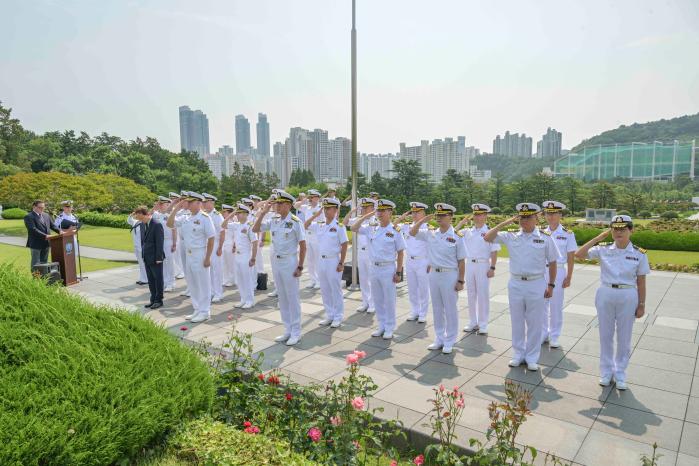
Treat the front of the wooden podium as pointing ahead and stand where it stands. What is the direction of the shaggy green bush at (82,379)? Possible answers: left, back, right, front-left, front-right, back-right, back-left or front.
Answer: front-right

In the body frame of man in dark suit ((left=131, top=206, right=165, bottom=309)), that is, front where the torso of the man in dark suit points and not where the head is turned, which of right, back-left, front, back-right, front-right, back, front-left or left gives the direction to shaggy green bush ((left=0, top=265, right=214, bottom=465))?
front-left

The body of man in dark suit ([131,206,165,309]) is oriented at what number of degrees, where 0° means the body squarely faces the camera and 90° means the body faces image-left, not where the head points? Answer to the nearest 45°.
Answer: approximately 45°

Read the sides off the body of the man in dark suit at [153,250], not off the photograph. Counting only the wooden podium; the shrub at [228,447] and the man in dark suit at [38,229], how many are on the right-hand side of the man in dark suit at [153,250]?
2

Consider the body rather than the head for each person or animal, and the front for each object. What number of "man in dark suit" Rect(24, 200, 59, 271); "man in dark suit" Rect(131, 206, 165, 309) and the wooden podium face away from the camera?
0

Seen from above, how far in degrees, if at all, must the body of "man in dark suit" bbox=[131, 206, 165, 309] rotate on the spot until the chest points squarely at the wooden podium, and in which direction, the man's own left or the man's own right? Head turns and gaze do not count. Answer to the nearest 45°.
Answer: approximately 90° to the man's own right

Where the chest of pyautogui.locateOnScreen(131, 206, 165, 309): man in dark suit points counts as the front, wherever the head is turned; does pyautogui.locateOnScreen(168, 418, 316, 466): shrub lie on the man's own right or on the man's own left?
on the man's own left

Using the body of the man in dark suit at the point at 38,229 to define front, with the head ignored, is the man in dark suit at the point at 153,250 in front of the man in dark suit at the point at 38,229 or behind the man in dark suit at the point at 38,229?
in front

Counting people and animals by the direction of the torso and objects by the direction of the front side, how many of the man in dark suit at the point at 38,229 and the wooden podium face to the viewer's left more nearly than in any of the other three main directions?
0

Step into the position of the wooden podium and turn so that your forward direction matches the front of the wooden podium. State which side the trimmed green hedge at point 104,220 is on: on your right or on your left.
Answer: on your left

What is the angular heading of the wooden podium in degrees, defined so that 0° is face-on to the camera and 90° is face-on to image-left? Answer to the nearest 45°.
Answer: approximately 315°

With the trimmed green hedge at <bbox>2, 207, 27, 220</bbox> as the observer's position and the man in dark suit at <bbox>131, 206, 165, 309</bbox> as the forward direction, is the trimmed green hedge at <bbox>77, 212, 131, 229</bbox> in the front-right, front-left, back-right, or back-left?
front-left

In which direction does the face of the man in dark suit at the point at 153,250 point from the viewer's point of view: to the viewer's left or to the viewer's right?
to the viewer's left

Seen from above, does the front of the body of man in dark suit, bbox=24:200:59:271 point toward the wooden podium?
yes

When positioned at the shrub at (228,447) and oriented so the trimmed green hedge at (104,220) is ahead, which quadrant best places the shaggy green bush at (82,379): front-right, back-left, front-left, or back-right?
front-left

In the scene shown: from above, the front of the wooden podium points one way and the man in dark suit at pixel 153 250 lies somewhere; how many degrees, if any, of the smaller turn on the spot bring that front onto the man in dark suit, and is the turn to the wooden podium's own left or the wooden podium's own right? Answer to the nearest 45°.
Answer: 0° — it already faces them

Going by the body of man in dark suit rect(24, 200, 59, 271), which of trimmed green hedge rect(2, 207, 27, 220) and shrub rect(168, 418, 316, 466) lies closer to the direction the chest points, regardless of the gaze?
the shrub
